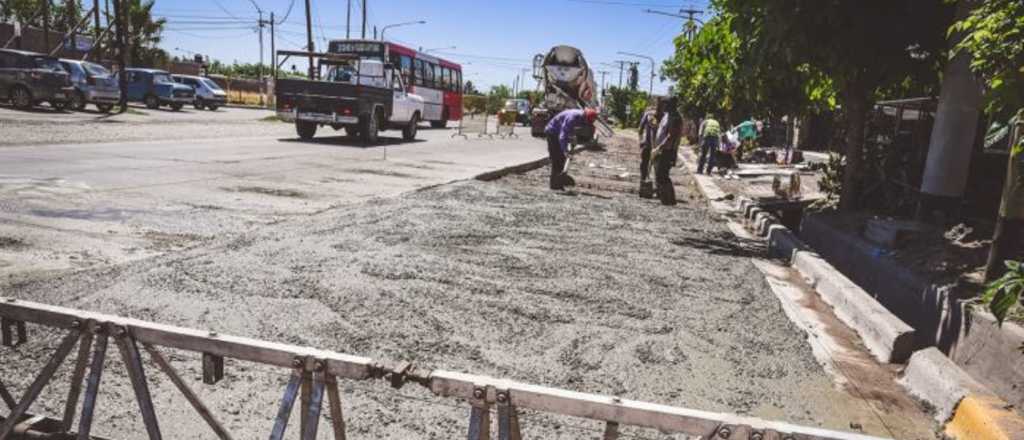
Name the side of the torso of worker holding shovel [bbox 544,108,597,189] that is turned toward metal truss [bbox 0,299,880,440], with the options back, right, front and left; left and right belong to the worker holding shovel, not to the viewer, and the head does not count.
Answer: right

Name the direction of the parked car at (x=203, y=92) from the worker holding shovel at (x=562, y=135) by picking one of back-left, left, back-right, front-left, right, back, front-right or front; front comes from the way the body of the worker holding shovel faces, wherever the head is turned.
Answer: back-left

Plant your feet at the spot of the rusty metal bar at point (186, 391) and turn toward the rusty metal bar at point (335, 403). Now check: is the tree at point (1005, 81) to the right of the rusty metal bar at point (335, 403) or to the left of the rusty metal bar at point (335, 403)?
left

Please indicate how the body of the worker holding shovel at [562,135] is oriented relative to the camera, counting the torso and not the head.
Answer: to the viewer's right

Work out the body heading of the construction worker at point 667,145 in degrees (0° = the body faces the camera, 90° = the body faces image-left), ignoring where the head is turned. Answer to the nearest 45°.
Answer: approximately 90°
